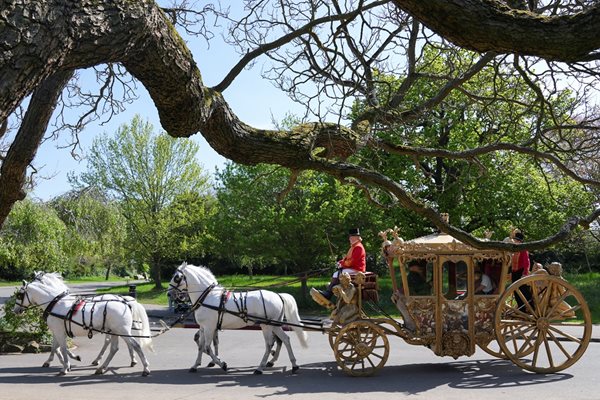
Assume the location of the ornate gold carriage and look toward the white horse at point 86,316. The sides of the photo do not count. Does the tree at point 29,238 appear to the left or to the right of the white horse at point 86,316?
right

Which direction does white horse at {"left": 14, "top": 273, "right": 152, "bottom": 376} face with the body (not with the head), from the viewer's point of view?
to the viewer's left

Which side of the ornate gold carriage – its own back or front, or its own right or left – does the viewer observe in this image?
left

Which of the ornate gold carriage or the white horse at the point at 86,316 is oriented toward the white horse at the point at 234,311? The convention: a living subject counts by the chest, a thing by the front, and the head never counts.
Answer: the ornate gold carriage

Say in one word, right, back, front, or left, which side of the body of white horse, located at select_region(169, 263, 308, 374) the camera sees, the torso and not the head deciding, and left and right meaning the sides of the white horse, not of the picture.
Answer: left

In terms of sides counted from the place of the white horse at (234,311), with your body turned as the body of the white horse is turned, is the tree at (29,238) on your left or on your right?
on your right

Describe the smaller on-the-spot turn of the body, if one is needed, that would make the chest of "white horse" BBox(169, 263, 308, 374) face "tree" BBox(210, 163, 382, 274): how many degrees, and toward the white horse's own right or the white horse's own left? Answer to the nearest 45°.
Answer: approximately 90° to the white horse's own right

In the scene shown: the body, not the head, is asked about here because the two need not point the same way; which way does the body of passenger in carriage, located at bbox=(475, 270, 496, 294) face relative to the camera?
to the viewer's left

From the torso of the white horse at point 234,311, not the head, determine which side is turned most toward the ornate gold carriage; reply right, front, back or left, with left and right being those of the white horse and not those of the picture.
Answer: back
